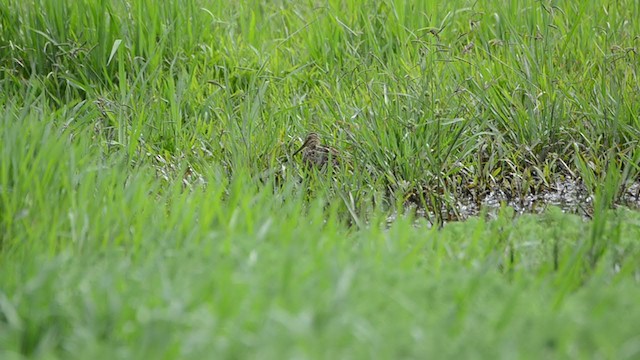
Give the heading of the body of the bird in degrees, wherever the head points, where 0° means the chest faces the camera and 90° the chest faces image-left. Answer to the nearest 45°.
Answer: approximately 90°
